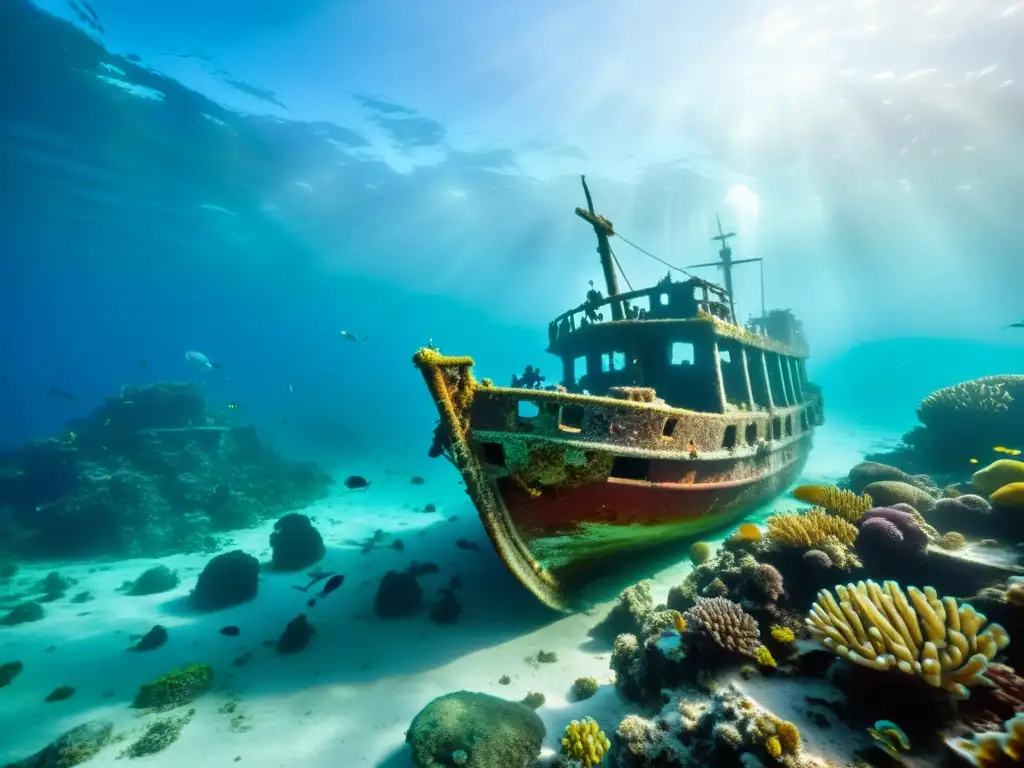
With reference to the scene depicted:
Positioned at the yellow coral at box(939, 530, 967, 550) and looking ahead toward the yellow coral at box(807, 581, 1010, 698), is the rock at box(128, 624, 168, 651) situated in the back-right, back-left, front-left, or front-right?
front-right

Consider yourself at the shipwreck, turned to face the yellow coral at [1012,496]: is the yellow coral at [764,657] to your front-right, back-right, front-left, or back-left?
front-right

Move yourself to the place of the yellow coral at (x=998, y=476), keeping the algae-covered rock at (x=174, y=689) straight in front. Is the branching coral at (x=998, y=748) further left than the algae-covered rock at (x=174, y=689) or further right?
left

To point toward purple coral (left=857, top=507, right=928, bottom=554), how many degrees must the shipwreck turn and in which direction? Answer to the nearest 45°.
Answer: approximately 135° to its left

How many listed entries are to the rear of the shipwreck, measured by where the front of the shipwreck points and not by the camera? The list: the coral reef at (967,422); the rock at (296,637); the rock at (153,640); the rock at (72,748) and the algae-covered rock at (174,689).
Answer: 1

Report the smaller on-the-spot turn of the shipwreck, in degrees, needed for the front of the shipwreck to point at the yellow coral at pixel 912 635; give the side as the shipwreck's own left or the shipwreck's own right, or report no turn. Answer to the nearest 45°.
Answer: approximately 90° to the shipwreck's own left

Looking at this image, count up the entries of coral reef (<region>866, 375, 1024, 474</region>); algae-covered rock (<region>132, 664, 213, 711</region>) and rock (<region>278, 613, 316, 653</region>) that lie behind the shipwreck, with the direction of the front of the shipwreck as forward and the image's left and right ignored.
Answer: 1

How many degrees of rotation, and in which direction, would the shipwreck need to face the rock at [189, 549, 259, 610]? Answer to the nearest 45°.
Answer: approximately 45° to its right

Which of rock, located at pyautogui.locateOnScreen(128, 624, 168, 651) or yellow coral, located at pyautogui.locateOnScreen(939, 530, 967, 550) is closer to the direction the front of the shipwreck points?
the rock

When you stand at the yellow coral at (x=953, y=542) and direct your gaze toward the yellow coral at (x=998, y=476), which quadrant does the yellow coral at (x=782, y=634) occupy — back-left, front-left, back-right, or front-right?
back-left

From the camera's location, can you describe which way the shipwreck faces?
facing the viewer and to the left of the viewer

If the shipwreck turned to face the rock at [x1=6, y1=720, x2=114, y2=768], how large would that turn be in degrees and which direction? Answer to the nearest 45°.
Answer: approximately 45° to its right

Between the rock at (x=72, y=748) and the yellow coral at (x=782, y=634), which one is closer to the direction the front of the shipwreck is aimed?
the rock

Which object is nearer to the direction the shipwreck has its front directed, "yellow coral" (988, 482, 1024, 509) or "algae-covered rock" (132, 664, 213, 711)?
the algae-covered rock

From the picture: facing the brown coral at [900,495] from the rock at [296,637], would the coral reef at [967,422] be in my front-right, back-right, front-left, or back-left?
front-left

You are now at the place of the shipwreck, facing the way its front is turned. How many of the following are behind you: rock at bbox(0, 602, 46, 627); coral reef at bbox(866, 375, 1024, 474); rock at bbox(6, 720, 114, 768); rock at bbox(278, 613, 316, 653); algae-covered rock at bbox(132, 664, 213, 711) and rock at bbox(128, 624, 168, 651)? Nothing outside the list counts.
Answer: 1
